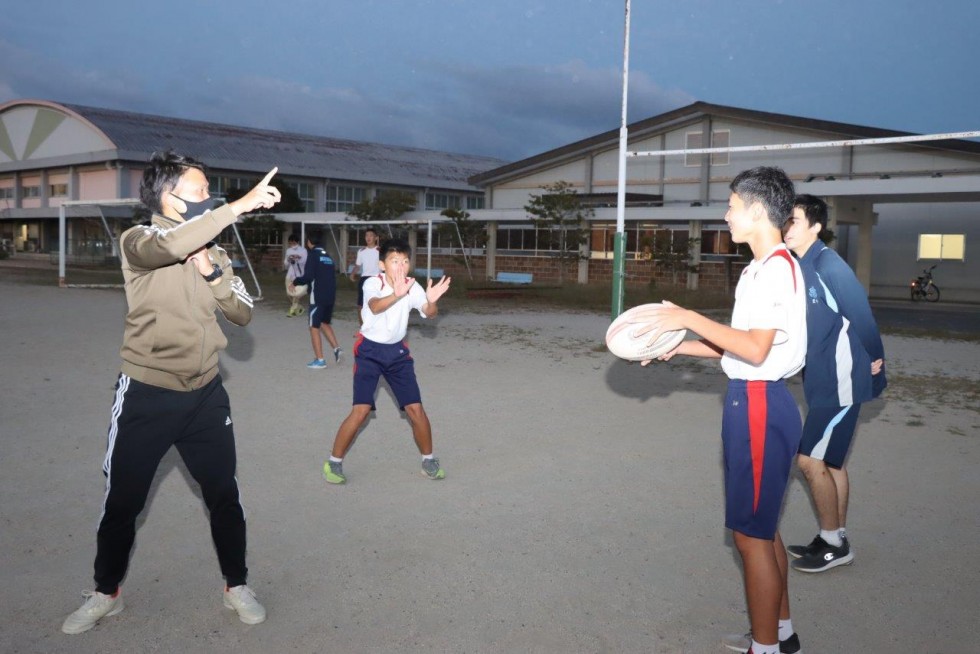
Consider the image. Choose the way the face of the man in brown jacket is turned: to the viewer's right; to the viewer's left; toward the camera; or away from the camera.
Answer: to the viewer's right

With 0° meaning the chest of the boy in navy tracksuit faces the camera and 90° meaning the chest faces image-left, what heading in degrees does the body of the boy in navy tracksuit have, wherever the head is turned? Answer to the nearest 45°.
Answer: approximately 90°

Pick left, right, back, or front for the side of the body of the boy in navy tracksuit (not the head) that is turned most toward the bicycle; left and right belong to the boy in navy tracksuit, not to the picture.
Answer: right

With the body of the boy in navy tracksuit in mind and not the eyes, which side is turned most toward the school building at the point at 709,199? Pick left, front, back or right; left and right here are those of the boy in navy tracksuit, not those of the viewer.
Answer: right

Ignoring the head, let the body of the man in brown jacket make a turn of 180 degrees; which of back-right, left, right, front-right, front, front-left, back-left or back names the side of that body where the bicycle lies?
right

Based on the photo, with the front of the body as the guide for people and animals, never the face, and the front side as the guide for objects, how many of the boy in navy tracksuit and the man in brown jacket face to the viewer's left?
1

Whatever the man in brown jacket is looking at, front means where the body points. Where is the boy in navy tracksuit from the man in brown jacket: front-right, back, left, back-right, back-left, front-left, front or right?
front-left

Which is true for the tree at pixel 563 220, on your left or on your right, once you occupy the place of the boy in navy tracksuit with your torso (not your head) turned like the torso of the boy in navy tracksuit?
on your right

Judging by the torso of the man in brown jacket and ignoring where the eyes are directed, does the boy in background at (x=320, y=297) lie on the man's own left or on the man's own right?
on the man's own left
